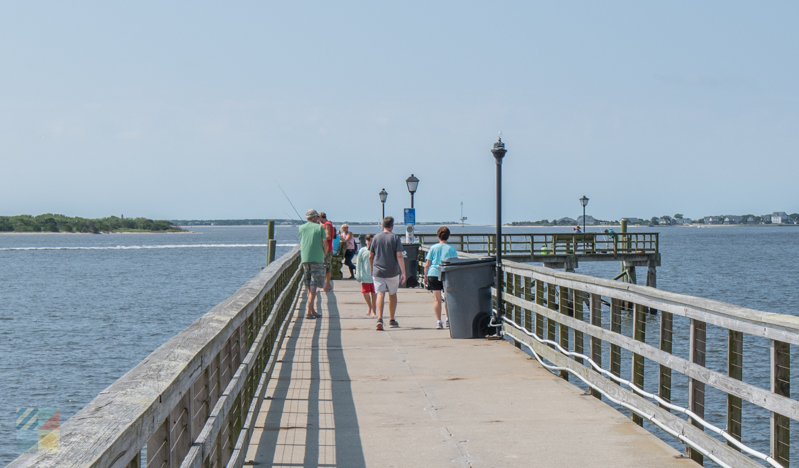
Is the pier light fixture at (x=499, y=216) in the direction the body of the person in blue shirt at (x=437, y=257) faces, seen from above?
no

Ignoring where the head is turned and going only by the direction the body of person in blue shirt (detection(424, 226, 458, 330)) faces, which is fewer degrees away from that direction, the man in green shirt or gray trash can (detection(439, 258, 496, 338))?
the man in green shirt

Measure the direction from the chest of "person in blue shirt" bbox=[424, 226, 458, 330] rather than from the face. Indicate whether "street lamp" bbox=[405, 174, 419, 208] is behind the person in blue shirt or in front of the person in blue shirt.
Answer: in front

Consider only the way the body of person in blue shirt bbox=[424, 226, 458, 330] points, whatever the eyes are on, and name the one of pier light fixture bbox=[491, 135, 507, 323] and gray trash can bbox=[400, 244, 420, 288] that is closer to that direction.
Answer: the gray trash can

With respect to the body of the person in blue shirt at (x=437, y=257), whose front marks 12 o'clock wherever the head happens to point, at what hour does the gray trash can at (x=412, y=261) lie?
The gray trash can is roughly at 12 o'clock from the person in blue shirt.

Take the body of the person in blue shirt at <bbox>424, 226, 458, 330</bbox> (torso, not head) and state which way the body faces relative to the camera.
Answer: away from the camera
